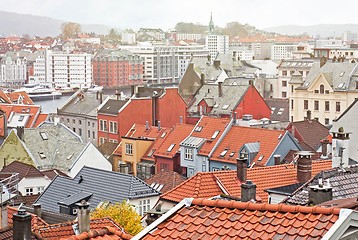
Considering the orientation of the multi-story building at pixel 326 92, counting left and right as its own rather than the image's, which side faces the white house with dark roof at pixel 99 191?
front

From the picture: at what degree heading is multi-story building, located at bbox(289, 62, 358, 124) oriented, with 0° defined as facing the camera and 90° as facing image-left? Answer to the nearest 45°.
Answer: approximately 0°
